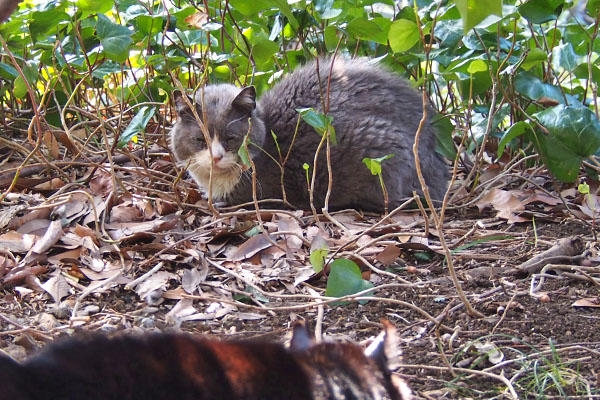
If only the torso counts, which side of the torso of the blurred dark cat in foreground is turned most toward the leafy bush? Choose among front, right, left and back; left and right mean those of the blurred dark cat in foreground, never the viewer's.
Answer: left

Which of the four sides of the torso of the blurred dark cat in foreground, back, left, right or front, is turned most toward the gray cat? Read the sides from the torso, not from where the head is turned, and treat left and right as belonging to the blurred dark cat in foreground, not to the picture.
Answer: left

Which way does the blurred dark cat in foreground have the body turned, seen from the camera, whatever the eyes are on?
to the viewer's right

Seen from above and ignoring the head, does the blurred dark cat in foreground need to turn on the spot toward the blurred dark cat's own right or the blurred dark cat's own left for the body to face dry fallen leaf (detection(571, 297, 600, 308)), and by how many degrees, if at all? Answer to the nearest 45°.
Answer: approximately 45° to the blurred dark cat's own left

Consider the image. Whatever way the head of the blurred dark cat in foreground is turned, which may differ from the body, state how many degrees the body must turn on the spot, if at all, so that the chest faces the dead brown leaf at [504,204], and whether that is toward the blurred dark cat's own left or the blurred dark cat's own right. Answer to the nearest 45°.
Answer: approximately 45° to the blurred dark cat's own left

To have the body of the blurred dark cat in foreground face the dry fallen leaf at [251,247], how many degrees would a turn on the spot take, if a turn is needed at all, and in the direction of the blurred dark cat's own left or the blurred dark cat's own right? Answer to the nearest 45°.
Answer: approximately 90° to the blurred dark cat's own left
